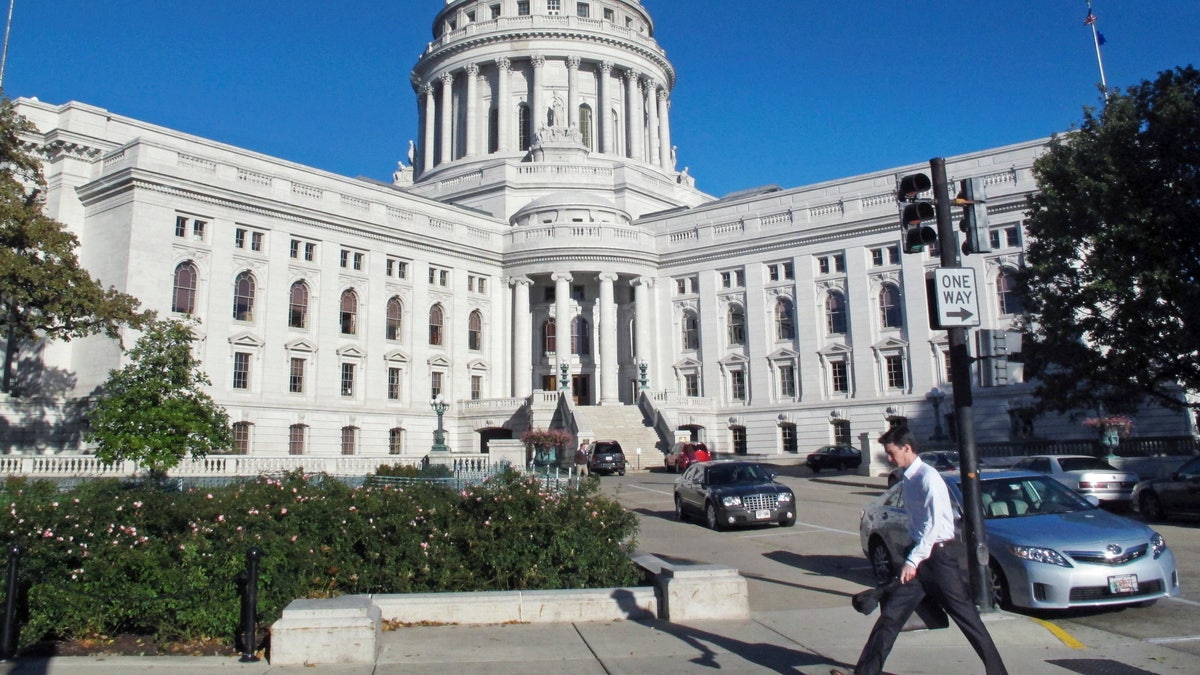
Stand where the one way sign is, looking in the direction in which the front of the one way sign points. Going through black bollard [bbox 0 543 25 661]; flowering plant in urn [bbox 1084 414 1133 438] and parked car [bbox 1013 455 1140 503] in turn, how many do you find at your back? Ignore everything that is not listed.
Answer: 2

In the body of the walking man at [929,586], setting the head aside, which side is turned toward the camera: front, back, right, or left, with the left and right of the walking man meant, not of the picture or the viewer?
left

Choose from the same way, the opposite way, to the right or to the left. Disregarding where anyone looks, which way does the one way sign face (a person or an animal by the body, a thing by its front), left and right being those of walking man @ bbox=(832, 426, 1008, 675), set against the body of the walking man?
to the left

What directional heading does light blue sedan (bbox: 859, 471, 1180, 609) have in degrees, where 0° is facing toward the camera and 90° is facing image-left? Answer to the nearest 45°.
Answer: approximately 315°

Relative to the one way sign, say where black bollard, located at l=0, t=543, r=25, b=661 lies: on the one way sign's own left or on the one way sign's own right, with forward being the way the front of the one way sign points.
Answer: on the one way sign's own right

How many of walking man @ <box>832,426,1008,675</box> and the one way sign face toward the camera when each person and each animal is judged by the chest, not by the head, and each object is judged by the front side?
1

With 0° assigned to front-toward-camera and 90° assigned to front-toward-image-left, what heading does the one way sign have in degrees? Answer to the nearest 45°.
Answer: approximately 0°

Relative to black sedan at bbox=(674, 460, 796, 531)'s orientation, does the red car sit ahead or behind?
behind

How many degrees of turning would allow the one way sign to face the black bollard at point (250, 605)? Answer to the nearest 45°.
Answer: approximately 45° to its right

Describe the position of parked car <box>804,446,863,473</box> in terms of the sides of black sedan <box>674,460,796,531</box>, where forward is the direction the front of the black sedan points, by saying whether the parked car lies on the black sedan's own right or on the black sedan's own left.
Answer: on the black sedan's own left

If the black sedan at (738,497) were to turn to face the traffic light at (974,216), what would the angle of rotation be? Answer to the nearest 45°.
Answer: approximately 45° to its right
